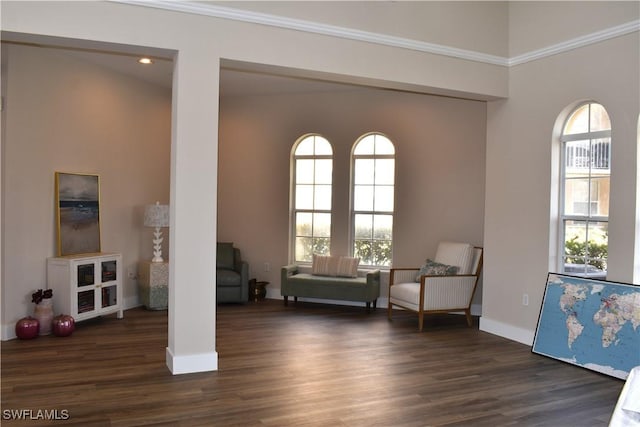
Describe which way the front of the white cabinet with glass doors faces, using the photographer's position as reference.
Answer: facing the viewer and to the right of the viewer

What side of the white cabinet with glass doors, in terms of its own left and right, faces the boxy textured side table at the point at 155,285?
left

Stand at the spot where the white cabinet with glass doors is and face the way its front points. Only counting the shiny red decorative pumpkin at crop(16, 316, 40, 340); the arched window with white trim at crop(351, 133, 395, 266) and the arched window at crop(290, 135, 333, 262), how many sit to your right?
1

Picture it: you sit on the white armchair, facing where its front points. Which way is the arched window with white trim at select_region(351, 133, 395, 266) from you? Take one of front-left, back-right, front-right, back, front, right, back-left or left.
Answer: right

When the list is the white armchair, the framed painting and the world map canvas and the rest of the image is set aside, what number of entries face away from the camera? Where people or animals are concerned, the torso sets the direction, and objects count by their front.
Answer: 0

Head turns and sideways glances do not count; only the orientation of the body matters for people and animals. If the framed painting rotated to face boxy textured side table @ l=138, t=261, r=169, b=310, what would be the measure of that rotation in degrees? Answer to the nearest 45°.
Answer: approximately 45° to its left

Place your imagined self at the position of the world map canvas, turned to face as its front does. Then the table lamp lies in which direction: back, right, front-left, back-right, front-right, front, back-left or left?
front-right

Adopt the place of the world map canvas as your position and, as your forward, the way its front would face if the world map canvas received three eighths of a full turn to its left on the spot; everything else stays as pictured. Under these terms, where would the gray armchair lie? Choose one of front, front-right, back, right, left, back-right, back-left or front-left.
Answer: back

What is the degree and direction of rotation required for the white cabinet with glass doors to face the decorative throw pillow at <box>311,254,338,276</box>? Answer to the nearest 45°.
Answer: approximately 45° to its left

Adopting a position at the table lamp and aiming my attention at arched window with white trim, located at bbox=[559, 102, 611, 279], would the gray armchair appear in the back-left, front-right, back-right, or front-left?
front-left

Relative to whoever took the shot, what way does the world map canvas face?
facing the viewer and to the left of the viewer

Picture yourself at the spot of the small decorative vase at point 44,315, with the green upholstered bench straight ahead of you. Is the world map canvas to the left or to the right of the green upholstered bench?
right

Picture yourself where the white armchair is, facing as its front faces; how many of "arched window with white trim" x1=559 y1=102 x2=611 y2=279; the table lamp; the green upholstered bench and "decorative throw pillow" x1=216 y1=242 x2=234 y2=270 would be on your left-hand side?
1

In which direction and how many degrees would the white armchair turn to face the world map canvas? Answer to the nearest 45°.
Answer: approximately 90° to its left

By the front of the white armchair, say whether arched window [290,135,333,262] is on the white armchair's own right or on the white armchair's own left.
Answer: on the white armchair's own right

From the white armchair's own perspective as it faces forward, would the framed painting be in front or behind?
in front

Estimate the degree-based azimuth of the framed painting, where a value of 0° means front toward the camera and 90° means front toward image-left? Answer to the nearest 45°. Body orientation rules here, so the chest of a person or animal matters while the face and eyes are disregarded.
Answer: approximately 315°

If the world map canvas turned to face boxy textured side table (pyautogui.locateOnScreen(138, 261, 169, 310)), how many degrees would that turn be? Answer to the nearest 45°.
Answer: approximately 45° to its right
